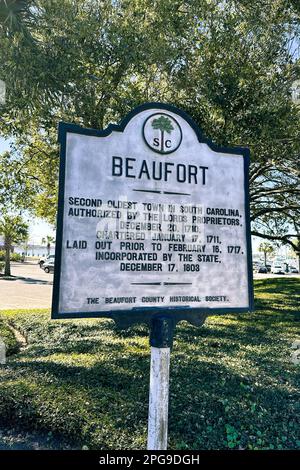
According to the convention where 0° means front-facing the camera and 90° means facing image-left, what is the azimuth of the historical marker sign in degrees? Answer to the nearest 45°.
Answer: approximately 0°
